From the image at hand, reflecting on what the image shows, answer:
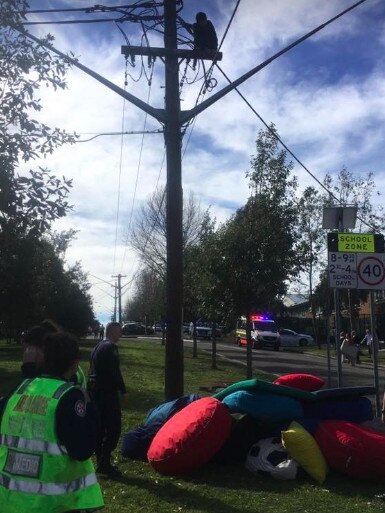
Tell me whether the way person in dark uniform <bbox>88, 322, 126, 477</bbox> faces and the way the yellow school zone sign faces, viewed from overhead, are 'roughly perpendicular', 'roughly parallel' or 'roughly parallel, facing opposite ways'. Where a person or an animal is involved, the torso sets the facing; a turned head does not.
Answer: roughly perpendicular

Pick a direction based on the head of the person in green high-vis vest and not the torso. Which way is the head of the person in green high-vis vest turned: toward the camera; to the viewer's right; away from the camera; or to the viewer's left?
away from the camera

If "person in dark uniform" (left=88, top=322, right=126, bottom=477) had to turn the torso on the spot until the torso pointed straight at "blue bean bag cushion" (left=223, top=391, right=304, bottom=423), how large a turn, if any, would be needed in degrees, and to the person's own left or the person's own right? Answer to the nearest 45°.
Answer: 0° — they already face it

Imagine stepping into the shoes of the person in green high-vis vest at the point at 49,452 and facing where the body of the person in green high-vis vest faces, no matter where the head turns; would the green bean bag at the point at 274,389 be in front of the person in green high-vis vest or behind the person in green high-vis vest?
in front

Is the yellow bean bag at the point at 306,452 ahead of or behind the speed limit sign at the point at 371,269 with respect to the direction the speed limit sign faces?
ahead

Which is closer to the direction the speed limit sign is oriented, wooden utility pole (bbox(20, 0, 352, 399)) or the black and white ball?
the black and white ball

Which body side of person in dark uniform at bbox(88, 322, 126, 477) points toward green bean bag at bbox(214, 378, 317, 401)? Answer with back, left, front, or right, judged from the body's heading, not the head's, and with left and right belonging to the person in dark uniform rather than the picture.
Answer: front

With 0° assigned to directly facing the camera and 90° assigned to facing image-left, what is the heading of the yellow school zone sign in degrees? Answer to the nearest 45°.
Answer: approximately 0°

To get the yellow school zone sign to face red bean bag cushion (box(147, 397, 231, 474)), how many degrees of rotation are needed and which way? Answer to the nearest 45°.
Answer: approximately 45° to its right

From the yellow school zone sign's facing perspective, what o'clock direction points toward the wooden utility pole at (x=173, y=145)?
The wooden utility pole is roughly at 2 o'clock from the yellow school zone sign.

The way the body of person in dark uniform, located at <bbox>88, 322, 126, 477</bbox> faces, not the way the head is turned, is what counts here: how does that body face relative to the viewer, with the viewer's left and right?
facing to the right of the viewer
